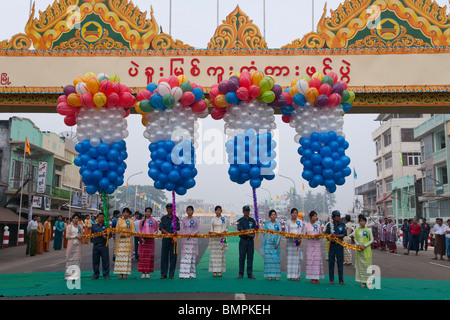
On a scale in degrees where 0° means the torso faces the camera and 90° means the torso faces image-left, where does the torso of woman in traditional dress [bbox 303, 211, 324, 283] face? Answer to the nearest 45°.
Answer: approximately 0°

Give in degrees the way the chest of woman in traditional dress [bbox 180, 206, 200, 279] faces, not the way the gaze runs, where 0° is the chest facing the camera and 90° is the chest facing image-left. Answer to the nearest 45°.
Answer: approximately 0°

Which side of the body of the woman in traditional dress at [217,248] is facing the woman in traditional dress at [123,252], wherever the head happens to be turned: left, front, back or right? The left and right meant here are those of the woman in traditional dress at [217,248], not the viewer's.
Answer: right

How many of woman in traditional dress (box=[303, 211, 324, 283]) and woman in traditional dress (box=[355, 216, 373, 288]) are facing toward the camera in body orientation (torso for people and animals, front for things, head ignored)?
2

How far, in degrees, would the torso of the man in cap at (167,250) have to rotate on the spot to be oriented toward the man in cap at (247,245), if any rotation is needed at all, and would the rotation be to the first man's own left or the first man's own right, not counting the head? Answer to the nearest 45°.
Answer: approximately 90° to the first man's own left

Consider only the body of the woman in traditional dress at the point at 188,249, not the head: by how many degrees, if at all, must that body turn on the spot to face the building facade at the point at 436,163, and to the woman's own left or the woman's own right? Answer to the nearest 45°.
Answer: approximately 135° to the woman's own left
